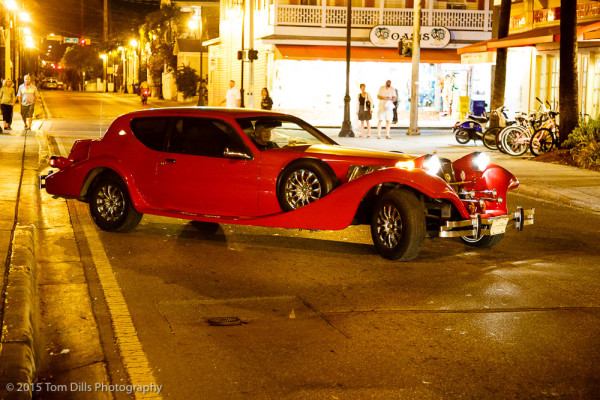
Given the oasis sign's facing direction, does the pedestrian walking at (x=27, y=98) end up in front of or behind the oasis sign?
in front

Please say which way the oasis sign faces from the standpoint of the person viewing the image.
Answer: facing the viewer

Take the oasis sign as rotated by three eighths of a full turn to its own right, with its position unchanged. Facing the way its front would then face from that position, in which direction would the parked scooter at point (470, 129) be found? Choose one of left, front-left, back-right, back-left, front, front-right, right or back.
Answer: back-left

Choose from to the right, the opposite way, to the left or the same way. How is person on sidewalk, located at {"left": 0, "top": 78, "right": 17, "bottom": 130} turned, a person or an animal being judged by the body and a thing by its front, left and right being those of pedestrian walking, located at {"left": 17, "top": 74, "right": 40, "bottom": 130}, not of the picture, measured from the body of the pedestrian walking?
the same way

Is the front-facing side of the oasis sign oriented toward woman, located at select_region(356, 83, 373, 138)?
yes

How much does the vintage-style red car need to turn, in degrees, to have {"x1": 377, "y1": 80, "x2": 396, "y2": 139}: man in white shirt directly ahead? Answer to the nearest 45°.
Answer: approximately 135° to its left

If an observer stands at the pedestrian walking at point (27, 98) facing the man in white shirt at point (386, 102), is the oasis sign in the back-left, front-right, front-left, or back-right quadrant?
front-left

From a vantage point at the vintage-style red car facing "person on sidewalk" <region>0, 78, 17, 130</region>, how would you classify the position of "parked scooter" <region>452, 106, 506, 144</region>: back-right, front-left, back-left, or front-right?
front-right

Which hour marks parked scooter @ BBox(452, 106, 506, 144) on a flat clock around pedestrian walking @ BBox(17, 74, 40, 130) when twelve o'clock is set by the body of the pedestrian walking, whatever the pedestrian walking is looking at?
The parked scooter is roughly at 10 o'clock from the pedestrian walking.

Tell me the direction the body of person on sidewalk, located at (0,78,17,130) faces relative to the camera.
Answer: toward the camera

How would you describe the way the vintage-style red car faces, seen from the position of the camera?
facing the viewer and to the right of the viewer

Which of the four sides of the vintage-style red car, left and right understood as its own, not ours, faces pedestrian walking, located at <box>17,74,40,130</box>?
back

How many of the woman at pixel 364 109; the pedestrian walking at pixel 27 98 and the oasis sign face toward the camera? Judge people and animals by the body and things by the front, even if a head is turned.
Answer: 3

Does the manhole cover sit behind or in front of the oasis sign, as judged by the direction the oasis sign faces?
in front

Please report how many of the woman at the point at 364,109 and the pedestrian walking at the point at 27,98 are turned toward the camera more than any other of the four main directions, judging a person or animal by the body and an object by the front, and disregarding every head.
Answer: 2

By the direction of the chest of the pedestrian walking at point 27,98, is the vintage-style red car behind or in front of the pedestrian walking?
in front

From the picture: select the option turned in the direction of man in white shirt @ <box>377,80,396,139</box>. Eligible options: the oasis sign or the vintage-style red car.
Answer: the oasis sign
